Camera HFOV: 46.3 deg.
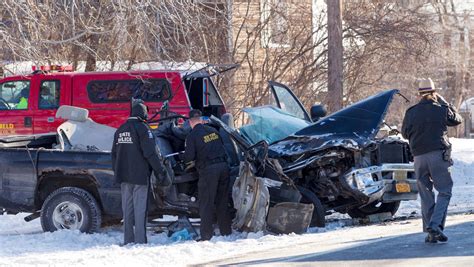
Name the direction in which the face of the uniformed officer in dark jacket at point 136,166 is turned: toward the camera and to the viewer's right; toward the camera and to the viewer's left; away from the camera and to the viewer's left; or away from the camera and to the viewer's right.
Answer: away from the camera and to the viewer's right

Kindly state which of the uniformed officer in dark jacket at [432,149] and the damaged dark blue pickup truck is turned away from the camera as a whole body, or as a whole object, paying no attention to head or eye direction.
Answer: the uniformed officer in dark jacket

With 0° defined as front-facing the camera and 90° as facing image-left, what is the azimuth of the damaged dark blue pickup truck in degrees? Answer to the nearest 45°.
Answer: approximately 315°

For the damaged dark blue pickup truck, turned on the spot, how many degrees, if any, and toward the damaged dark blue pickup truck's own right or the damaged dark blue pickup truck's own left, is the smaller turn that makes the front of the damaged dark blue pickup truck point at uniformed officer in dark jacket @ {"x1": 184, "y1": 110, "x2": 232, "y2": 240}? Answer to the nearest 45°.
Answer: approximately 90° to the damaged dark blue pickup truck's own right

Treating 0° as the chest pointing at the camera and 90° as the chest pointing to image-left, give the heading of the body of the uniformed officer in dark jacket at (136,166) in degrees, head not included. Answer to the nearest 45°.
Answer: approximately 225°

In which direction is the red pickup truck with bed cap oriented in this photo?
to the viewer's left

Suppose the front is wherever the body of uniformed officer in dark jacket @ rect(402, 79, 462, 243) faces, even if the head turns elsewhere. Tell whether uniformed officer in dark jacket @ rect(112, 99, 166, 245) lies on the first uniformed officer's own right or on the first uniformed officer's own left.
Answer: on the first uniformed officer's own left

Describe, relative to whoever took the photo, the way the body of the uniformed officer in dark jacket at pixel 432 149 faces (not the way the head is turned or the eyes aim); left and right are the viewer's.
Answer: facing away from the viewer

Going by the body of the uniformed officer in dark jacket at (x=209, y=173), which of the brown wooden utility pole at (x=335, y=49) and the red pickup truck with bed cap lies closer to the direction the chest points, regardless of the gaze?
the red pickup truck with bed cap

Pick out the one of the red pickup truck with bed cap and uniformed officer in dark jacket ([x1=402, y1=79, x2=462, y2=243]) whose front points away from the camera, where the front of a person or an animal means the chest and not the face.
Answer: the uniformed officer in dark jacket

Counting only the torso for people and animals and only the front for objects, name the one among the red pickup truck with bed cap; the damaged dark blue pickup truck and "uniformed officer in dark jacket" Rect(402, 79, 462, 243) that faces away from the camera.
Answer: the uniformed officer in dark jacket
